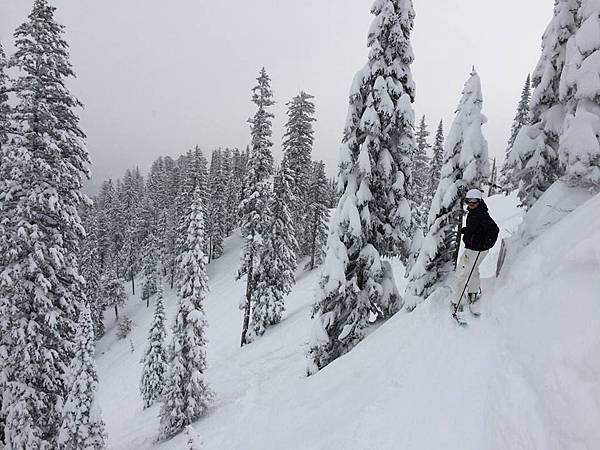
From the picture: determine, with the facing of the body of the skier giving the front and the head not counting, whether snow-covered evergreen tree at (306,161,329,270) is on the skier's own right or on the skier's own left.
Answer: on the skier's own right

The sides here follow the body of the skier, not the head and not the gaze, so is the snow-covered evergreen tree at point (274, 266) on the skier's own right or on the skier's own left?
on the skier's own right

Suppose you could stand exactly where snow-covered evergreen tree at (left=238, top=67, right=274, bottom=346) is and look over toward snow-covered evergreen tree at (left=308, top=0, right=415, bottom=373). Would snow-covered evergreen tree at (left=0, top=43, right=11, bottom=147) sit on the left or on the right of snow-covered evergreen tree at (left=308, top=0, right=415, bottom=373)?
right

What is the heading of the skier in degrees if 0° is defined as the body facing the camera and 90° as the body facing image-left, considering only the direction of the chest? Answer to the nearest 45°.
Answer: approximately 45°
